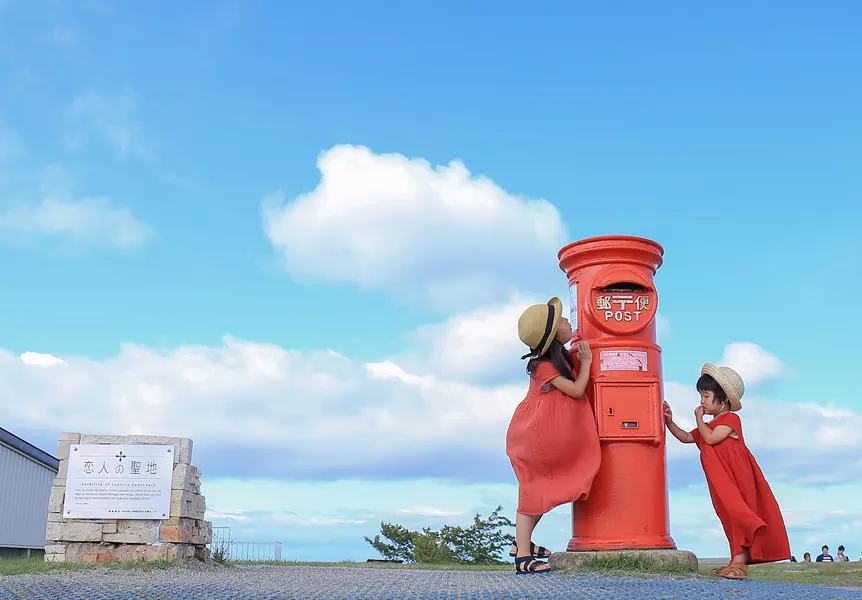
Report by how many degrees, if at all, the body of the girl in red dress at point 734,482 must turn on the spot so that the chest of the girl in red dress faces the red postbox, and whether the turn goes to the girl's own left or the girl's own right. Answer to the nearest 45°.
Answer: approximately 45° to the girl's own left

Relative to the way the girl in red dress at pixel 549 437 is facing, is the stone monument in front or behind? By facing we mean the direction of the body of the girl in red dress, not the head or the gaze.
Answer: behind

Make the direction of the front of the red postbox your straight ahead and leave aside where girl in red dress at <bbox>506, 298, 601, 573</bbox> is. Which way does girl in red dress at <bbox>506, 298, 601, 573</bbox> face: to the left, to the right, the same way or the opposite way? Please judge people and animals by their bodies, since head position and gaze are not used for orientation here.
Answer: to the left

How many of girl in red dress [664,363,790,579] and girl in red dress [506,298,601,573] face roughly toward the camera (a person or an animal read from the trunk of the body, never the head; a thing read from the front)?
0

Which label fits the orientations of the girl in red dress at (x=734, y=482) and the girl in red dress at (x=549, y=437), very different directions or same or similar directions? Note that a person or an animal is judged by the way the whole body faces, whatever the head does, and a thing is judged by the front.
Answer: very different directions

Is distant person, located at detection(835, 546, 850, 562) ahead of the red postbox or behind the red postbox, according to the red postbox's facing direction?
behind

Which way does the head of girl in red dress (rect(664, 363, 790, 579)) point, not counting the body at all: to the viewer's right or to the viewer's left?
to the viewer's left

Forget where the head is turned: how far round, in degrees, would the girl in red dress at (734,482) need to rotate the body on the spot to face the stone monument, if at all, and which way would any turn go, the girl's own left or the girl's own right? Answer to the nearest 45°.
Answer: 0° — they already face it

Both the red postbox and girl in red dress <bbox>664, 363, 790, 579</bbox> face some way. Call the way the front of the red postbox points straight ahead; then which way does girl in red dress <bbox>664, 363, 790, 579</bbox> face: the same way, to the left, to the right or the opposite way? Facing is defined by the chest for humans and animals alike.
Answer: to the right

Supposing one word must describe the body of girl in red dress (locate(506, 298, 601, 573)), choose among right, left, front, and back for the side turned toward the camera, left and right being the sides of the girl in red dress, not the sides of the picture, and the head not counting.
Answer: right

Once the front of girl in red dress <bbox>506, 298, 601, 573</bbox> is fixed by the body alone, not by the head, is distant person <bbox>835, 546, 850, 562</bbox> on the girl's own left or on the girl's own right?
on the girl's own left

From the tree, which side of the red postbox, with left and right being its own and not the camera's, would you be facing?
back

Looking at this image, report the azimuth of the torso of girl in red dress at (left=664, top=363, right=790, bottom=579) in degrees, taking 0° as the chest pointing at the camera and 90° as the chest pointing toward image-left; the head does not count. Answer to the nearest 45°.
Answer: approximately 90°

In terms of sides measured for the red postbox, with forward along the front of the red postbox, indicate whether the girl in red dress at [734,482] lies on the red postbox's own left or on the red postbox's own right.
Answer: on the red postbox's own left
